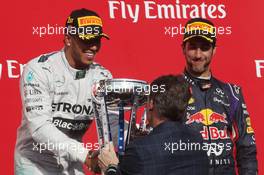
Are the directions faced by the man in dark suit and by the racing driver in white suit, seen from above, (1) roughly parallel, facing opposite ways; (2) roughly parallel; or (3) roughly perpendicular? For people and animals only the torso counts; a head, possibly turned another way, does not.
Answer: roughly parallel, facing opposite ways

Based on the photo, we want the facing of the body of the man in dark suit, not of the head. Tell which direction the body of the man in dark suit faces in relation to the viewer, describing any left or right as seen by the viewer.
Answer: facing away from the viewer and to the left of the viewer

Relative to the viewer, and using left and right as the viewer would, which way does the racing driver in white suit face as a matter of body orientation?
facing the viewer and to the right of the viewer

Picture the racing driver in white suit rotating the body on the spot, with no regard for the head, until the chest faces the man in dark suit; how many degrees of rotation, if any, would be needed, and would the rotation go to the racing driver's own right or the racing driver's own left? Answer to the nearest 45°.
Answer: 0° — they already face them

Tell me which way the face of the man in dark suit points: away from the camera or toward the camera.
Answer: away from the camera

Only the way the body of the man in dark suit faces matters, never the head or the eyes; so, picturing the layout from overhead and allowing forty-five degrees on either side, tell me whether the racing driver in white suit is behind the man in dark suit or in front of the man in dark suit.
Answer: in front
